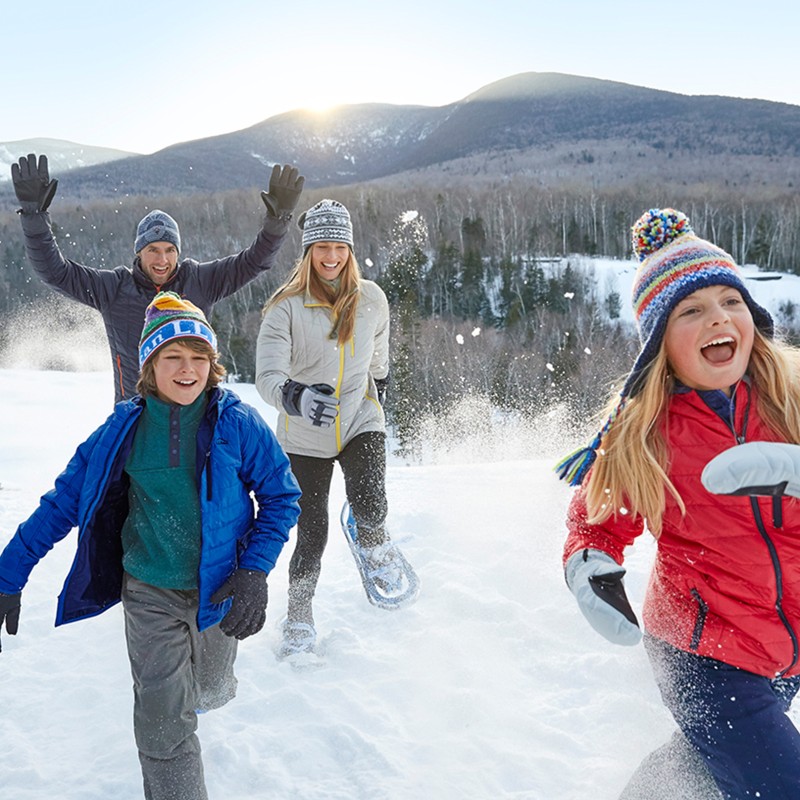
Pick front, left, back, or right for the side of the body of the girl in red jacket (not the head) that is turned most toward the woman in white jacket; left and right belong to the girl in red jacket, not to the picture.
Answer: back

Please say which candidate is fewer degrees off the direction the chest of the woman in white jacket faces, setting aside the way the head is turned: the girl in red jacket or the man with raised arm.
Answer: the girl in red jacket

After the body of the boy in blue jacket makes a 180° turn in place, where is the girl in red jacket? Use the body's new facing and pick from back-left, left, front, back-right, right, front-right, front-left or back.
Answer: back-right

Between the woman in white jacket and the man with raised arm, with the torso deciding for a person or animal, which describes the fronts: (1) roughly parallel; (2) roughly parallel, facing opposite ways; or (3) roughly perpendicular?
roughly parallel

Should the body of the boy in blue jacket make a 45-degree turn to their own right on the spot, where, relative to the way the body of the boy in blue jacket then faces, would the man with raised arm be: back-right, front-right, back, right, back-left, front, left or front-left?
back-right

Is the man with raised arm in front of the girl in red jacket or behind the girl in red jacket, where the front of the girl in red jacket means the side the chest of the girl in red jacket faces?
behind

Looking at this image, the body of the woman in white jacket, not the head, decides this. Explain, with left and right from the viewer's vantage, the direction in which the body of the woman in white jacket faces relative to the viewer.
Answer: facing the viewer

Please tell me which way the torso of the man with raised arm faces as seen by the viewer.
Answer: toward the camera

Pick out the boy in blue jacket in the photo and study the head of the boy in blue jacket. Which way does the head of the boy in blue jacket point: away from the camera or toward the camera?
toward the camera
